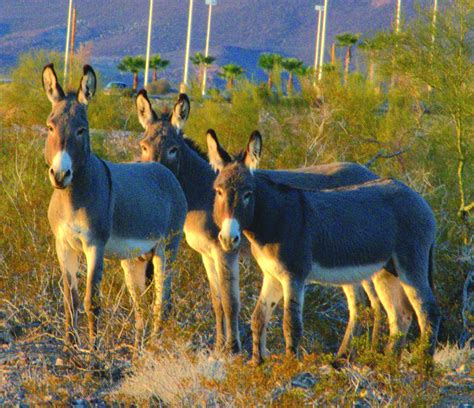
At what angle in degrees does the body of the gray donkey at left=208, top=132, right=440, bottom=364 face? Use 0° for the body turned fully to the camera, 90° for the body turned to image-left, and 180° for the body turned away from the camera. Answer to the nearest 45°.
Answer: approximately 45°

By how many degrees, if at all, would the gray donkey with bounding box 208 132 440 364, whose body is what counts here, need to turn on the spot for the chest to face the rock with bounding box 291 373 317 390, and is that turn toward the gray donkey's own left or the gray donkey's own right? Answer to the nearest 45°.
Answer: approximately 45° to the gray donkey's own left

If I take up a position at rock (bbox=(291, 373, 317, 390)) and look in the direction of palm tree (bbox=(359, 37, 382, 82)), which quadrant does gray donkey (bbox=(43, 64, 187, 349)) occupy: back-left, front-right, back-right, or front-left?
front-left

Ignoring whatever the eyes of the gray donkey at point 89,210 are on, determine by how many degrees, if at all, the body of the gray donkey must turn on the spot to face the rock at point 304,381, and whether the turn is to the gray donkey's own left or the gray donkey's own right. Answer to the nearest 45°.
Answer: approximately 90° to the gray donkey's own left

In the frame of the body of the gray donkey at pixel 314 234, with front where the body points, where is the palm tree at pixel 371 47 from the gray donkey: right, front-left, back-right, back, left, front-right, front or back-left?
back-right

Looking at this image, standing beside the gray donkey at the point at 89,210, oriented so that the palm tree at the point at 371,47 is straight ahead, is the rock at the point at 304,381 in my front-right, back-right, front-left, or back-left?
back-right

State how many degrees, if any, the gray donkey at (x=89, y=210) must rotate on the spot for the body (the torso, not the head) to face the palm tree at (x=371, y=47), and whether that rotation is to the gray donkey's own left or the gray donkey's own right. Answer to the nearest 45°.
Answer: approximately 180°

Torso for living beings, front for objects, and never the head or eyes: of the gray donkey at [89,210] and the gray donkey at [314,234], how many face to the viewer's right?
0

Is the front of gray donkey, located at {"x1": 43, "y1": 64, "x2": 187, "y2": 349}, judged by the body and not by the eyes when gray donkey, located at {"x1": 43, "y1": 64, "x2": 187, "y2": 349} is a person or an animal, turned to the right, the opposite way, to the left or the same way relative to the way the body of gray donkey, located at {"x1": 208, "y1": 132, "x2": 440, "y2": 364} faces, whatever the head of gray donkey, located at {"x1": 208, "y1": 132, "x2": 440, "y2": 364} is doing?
the same way

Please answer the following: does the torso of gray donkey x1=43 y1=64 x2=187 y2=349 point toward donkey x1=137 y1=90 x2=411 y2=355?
no

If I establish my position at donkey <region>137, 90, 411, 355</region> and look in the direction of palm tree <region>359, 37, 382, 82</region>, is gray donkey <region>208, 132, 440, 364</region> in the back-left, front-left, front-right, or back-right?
back-right

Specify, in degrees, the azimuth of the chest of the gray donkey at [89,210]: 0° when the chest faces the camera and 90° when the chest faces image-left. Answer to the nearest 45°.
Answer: approximately 45°
